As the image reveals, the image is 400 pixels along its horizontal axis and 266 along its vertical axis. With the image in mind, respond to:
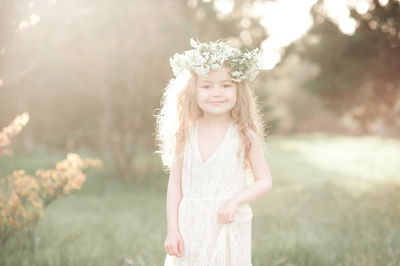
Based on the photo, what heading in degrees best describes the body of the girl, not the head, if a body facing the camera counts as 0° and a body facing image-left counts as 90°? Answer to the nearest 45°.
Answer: approximately 0°

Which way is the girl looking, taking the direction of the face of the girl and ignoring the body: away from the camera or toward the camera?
toward the camera
